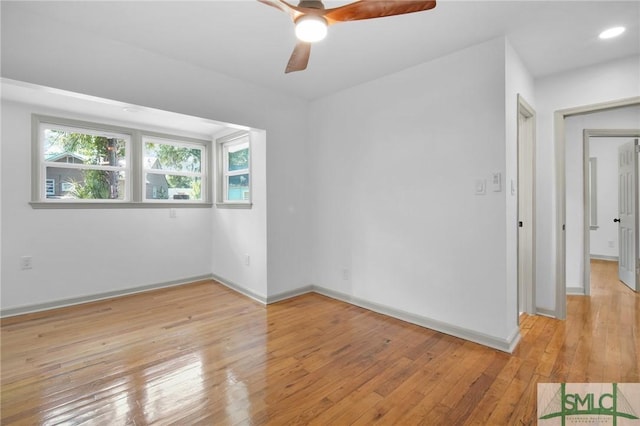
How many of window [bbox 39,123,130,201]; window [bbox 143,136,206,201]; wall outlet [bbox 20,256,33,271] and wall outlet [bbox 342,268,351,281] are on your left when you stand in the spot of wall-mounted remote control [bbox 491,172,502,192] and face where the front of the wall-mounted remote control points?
0

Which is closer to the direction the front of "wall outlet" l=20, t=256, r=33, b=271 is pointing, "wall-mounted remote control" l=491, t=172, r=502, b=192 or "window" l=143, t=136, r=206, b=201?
the wall-mounted remote control

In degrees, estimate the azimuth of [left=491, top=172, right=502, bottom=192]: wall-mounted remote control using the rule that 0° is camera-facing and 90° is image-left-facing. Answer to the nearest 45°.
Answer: approximately 0°

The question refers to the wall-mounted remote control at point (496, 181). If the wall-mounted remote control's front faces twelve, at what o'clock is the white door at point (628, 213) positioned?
The white door is roughly at 7 o'clock from the wall-mounted remote control.

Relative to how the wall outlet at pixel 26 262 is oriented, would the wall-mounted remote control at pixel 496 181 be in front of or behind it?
in front

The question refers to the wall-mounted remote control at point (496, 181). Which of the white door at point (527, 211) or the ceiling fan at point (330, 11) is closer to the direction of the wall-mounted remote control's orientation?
the ceiling fan

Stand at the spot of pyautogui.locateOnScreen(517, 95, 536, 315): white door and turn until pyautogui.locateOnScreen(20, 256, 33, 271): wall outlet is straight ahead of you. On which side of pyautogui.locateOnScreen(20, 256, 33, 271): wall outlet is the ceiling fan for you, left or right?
left

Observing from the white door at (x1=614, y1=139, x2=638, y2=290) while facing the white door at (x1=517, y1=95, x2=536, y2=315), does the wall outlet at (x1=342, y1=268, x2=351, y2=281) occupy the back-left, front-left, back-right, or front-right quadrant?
front-right

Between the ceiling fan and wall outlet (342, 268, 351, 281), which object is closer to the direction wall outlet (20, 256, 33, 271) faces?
the ceiling fan

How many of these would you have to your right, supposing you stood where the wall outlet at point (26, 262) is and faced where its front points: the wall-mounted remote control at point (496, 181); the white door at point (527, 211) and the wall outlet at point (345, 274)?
0

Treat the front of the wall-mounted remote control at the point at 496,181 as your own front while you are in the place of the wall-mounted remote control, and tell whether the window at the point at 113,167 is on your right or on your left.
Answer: on your right

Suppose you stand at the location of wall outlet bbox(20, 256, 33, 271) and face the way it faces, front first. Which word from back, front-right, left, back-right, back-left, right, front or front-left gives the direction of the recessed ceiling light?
front-left

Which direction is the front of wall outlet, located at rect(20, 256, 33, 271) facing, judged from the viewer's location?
facing the viewer
